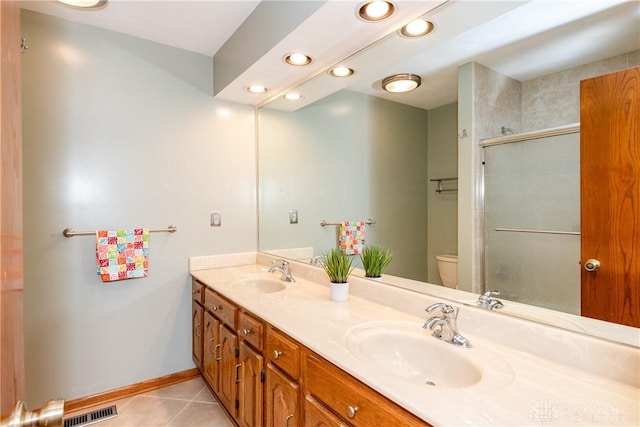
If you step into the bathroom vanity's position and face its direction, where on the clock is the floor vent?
The floor vent is roughly at 2 o'clock from the bathroom vanity.

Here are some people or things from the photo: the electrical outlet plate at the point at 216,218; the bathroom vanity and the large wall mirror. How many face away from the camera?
0

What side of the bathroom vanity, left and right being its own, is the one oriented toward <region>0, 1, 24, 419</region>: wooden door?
front

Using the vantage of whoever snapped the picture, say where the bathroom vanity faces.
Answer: facing the viewer and to the left of the viewer

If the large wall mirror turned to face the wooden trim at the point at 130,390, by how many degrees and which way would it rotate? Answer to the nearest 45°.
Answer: approximately 45° to its right

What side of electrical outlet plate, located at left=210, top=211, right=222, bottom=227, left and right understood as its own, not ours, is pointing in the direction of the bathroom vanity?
front

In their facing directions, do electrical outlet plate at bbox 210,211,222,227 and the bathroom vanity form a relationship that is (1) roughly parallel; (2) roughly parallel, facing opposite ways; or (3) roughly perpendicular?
roughly perpendicular

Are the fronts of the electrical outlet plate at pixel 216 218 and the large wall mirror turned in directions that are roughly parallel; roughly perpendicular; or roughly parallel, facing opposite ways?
roughly perpendicular

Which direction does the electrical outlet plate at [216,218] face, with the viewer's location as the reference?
facing the viewer
